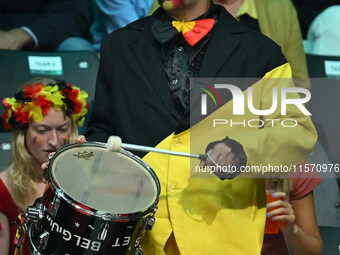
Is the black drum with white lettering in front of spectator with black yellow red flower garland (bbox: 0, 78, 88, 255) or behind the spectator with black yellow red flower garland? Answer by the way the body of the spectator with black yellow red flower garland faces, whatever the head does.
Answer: in front

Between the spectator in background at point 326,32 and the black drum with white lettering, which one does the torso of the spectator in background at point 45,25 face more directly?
the black drum with white lettering

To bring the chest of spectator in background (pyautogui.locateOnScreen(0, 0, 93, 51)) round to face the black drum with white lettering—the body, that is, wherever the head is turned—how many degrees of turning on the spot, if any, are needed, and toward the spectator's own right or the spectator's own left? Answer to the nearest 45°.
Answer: approximately 45° to the spectator's own left

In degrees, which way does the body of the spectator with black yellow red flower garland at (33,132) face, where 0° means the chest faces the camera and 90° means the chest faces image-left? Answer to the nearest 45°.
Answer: approximately 315°

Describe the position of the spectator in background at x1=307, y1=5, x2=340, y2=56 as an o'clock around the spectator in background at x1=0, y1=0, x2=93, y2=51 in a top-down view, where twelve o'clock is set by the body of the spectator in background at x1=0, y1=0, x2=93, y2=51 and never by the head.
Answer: the spectator in background at x1=307, y1=5, x2=340, y2=56 is roughly at 8 o'clock from the spectator in background at x1=0, y1=0, x2=93, y2=51.

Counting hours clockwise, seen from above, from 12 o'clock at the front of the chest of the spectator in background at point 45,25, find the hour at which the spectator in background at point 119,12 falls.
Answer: the spectator in background at point 119,12 is roughly at 8 o'clock from the spectator in background at point 45,25.

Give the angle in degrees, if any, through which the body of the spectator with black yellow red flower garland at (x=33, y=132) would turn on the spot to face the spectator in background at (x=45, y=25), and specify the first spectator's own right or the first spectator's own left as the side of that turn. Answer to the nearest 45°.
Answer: approximately 135° to the first spectator's own left

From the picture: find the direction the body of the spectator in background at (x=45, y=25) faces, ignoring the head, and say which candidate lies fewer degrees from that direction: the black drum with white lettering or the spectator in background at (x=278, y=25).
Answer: the black drum with white lettering

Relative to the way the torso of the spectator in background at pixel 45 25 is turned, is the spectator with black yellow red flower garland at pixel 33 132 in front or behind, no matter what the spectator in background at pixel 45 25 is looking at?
in front

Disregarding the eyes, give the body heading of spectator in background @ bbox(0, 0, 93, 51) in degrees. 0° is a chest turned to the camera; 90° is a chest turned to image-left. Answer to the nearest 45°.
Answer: approximately 45°

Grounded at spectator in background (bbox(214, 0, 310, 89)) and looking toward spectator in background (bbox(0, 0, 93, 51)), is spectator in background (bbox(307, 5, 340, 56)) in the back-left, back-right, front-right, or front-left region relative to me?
back-right

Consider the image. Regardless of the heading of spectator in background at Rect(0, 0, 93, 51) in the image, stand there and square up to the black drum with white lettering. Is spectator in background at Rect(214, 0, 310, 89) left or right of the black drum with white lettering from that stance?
left

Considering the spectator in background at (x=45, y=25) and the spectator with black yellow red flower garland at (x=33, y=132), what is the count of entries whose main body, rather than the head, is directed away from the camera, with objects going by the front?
0
